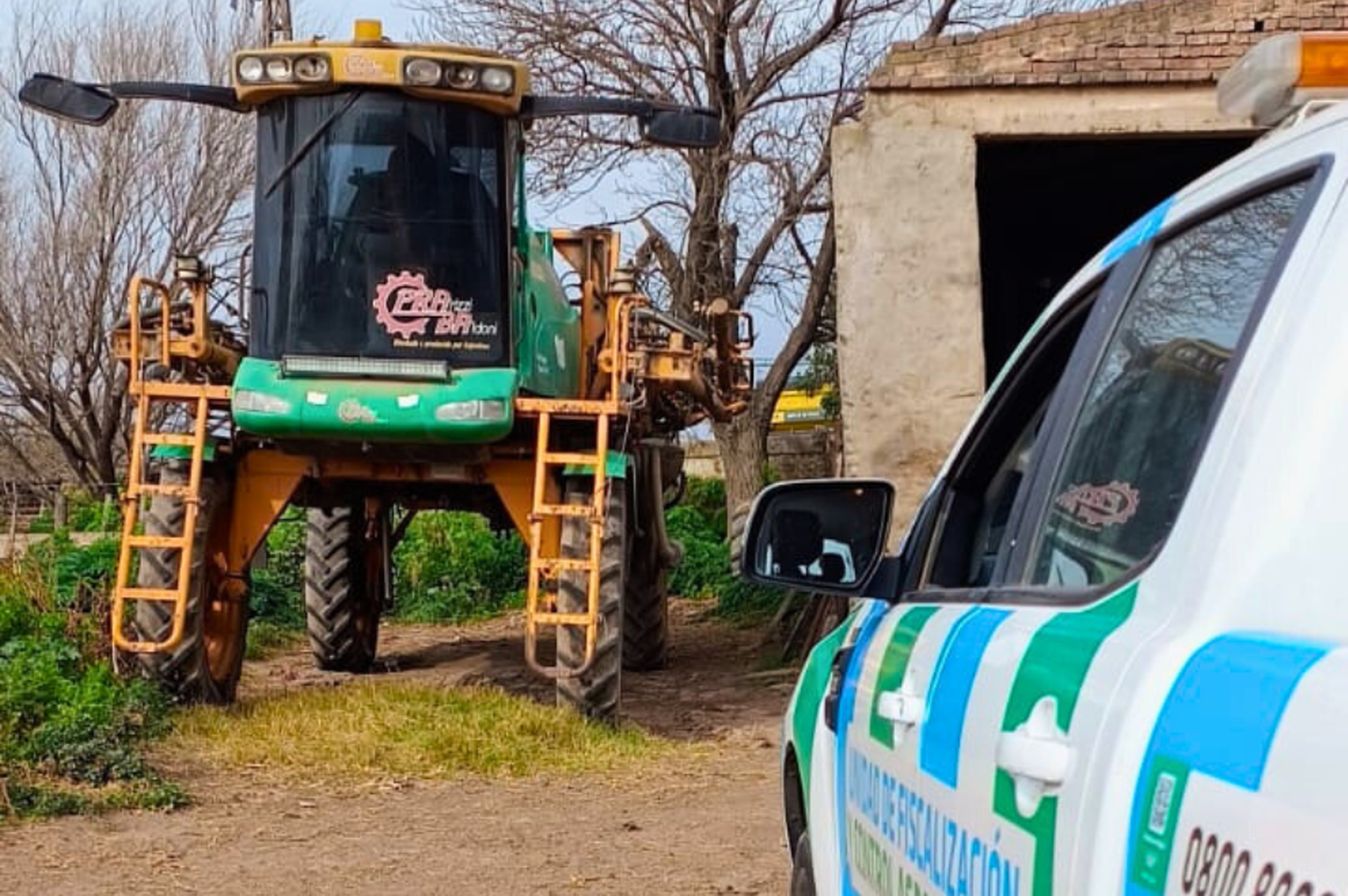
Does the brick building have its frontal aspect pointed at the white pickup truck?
yes

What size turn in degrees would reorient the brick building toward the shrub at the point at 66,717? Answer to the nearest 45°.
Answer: approximately 45° to its right

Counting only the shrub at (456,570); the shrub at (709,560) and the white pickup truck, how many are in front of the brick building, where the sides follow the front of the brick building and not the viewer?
1

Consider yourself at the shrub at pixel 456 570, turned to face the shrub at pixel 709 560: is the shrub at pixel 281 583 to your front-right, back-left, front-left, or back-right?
back-right

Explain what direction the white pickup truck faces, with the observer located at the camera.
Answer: facing away from the viewer and to the left of the viewer

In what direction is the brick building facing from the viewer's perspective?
toward the camera

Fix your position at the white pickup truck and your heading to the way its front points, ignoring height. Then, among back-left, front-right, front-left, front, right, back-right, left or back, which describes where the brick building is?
front-right

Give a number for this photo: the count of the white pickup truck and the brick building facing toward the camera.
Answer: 1

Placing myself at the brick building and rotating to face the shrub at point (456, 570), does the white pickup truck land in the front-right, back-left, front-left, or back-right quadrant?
back-left

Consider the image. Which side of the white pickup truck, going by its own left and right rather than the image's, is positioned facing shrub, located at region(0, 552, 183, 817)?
front

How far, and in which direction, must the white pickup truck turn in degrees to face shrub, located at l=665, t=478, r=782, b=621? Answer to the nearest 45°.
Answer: approximately 45° to its right
